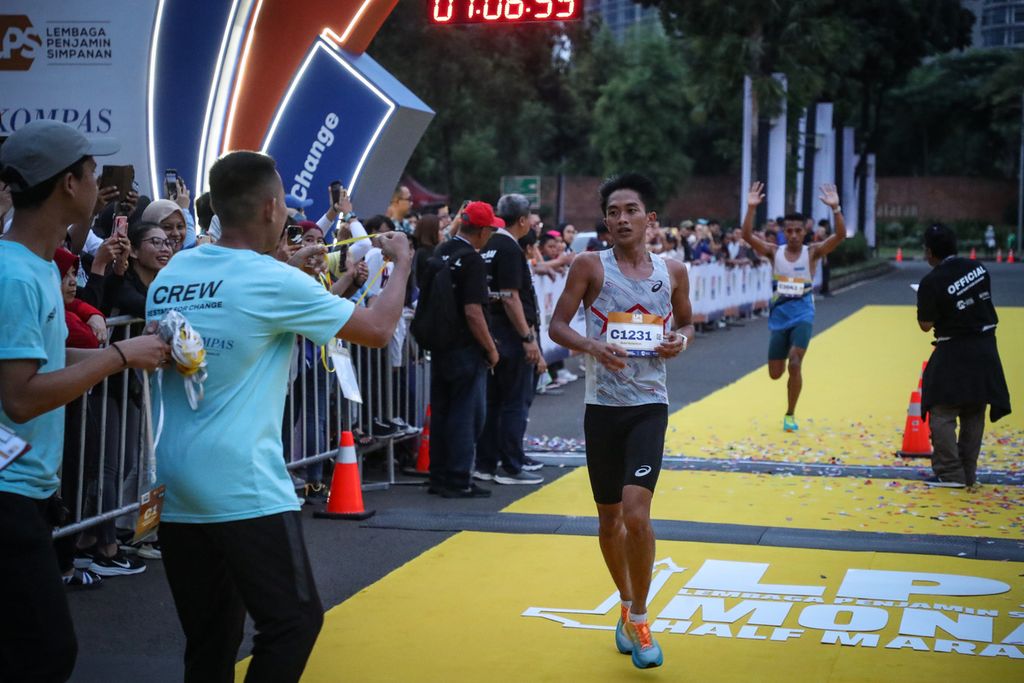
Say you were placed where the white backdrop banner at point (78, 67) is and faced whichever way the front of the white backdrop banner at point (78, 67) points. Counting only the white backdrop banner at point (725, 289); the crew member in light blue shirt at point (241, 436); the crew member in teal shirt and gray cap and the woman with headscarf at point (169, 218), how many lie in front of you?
3

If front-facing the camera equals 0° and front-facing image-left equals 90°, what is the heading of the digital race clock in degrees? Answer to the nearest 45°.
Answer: approximately 0°

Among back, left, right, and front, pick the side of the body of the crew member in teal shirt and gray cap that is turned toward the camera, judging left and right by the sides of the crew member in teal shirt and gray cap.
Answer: right

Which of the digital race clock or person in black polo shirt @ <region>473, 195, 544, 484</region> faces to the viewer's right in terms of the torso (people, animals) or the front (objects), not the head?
the person in black polo shirt

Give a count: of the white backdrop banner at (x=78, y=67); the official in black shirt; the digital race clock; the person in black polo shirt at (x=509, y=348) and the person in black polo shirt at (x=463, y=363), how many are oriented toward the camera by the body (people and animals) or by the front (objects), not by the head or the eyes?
2

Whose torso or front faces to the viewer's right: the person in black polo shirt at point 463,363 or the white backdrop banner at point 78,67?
the person in black polo shirt

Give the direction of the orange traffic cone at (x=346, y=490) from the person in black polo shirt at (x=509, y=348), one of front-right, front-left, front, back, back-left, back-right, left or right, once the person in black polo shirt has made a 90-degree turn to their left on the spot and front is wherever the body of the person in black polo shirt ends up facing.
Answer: back-left
